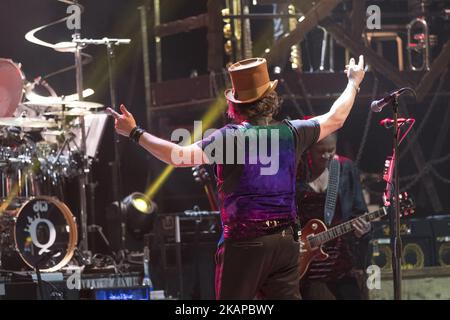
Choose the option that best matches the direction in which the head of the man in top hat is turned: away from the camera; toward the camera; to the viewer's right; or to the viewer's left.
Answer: away from the camera

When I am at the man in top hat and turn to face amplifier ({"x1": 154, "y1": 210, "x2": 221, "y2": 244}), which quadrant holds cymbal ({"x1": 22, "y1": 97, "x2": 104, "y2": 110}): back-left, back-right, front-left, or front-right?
front-left

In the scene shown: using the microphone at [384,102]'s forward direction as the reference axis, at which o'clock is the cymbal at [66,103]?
The cymbal is roughly at 1 o'clock from the microphone.

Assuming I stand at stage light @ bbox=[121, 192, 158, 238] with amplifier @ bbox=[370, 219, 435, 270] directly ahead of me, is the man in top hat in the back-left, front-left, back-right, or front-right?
front-right

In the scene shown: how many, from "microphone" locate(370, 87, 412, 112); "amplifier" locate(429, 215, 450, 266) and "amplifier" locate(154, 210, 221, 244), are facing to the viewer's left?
1

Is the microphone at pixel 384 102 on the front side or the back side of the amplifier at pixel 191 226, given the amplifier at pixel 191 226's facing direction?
on the front side

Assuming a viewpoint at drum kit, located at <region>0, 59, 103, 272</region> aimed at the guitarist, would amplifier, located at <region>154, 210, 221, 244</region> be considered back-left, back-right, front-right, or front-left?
front-left

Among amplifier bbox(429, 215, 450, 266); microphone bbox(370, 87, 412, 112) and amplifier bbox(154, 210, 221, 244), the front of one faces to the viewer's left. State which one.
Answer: the microphone

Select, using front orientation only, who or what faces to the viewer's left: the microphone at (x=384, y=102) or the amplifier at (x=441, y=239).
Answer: the microphone

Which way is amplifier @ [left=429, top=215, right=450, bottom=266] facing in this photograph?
toward the camera

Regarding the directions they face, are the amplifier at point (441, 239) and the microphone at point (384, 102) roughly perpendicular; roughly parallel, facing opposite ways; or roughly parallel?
roughly perpendicular

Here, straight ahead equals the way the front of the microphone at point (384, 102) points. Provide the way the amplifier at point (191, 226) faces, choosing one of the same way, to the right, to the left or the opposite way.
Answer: to the left

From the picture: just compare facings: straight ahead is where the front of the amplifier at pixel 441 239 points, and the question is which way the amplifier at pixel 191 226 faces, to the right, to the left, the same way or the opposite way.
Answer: the same way

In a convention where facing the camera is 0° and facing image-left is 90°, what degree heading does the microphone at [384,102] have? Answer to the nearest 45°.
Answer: approximately 90°
